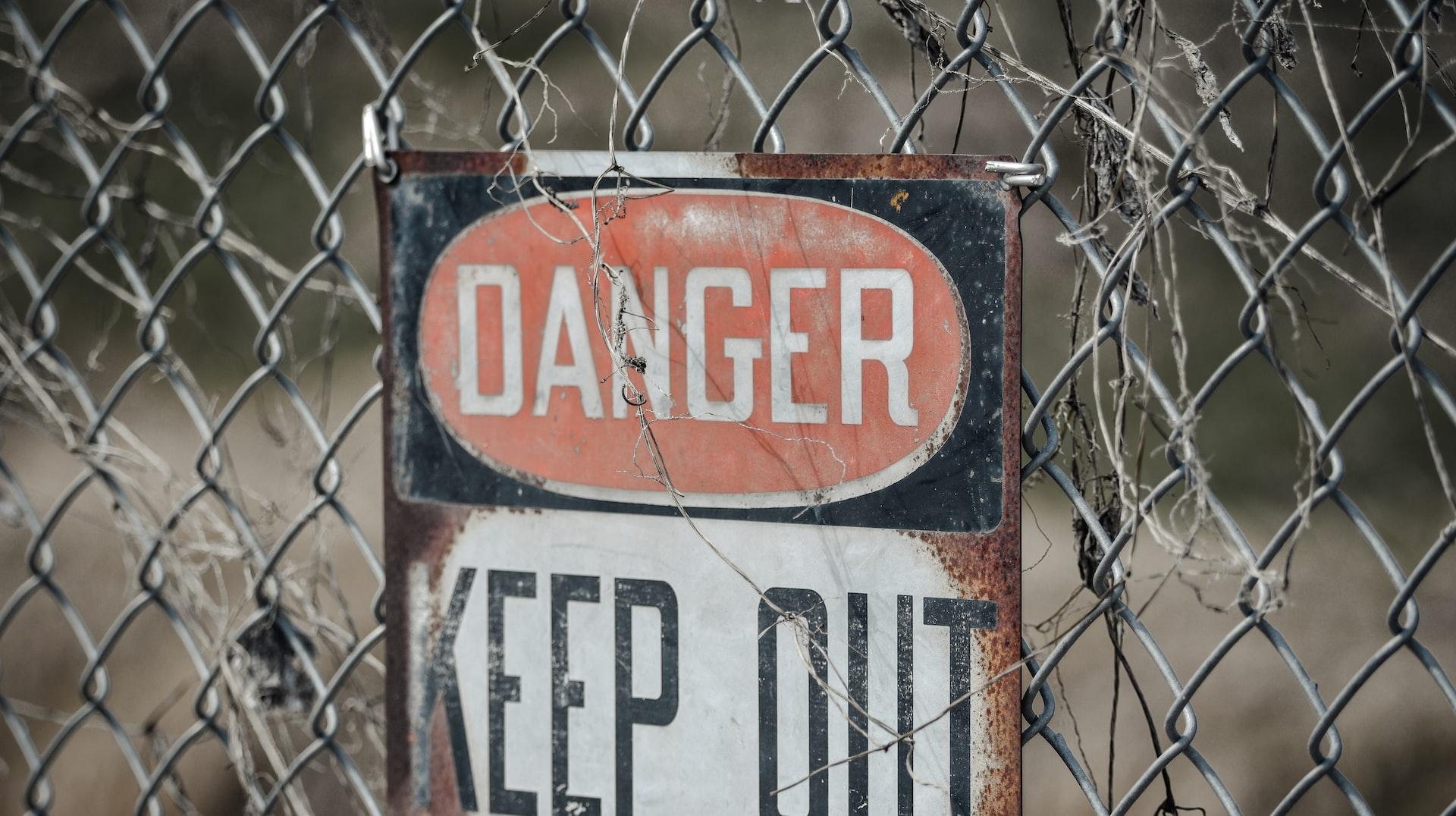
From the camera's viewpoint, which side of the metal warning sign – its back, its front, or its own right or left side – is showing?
front
